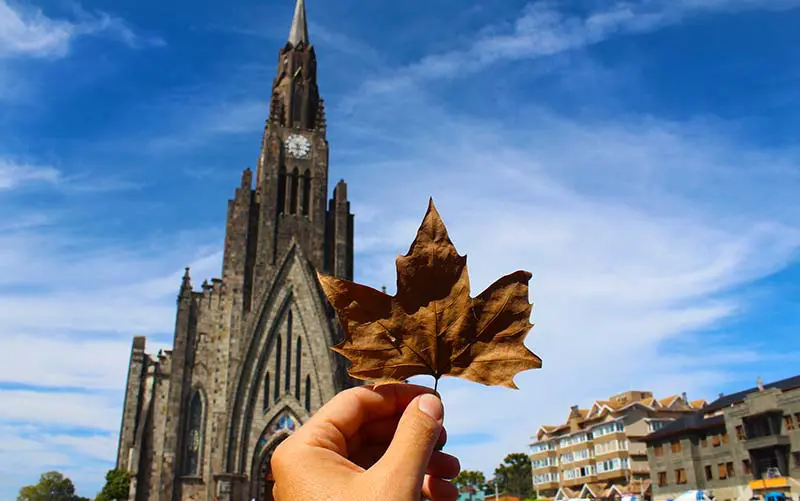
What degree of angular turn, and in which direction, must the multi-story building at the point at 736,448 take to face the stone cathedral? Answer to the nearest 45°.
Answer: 0° — it already faces it

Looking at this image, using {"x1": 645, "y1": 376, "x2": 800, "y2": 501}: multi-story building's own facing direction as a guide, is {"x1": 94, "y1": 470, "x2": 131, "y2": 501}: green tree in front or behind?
in front

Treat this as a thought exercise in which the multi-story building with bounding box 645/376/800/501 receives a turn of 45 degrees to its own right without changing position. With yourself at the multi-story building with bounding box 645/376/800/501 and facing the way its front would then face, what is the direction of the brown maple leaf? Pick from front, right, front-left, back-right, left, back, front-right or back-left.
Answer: left

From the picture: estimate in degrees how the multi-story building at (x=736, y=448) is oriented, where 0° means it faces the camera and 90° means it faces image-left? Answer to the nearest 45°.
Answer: approximately 45°
